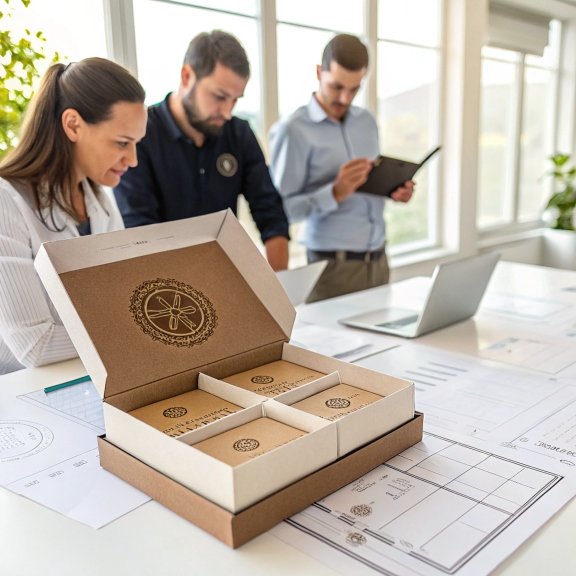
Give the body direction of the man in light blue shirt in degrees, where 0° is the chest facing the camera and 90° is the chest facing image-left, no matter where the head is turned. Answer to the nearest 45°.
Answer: approximately 315°

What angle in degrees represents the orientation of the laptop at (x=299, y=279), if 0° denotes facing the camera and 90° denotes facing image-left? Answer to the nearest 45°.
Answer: approximately 135°

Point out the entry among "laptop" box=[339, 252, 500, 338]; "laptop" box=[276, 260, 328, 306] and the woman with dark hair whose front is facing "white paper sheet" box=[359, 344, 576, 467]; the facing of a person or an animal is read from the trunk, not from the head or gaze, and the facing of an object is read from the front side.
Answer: the woman with dark hair

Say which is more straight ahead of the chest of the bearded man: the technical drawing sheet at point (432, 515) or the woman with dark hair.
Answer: the technical drawing sheet

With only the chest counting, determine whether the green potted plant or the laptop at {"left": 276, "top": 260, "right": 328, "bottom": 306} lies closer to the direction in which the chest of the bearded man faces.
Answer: the laptop

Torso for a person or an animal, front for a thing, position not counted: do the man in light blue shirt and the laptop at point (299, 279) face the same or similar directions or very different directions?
very different directions

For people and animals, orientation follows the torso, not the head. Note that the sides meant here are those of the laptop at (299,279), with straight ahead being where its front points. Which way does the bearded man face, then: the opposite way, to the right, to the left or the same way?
the opposite way

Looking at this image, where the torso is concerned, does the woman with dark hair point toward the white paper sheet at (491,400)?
yes

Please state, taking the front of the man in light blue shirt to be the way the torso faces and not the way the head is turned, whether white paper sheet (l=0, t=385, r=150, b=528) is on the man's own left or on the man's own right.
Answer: on the man's own right

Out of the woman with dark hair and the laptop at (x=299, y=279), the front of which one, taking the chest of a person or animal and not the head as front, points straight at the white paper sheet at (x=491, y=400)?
the woman with dark hair

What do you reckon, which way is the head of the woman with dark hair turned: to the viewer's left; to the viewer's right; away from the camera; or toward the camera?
to the viewer's right

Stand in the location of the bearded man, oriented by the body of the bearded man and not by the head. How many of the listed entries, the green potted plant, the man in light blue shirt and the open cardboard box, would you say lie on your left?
2

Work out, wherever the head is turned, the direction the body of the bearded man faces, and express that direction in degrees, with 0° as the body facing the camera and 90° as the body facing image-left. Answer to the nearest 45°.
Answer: approximately 315°

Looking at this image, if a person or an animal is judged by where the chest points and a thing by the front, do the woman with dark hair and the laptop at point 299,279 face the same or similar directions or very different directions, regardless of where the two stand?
very different directions

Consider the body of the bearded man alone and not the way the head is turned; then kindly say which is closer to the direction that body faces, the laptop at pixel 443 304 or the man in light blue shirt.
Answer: the laptop
